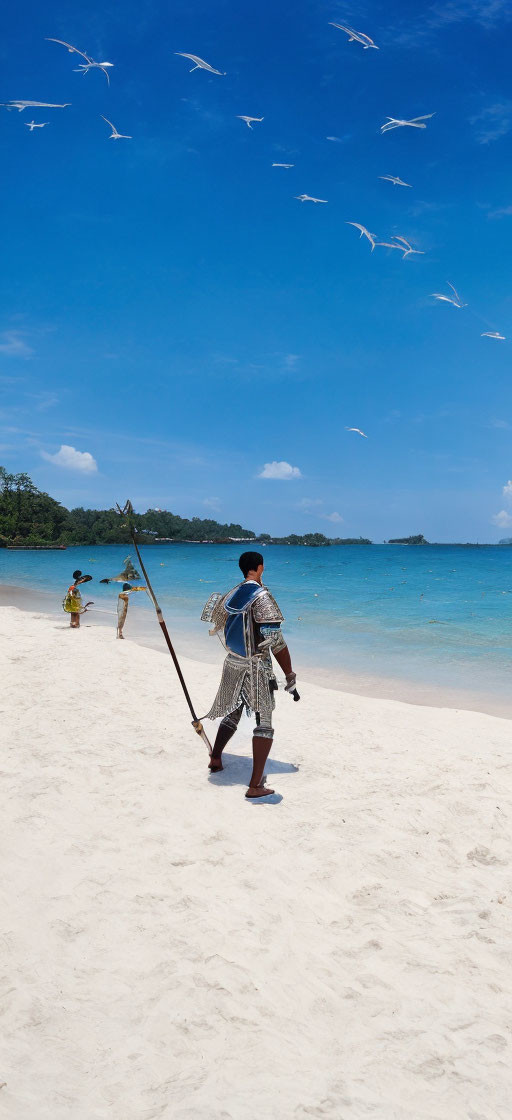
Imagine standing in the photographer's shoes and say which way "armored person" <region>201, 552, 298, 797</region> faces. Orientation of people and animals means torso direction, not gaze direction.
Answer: facing away from the viewer and to the right of the viewer
